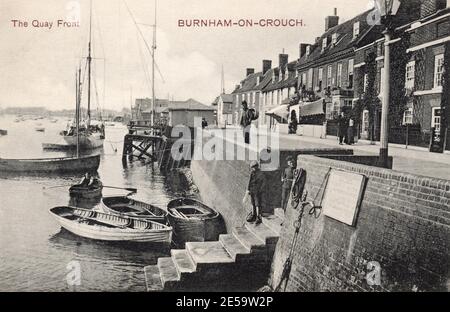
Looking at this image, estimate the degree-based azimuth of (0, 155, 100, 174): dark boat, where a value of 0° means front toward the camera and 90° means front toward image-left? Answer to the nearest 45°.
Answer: approximately 270°

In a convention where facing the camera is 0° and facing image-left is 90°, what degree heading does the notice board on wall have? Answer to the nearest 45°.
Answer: approximately 45°

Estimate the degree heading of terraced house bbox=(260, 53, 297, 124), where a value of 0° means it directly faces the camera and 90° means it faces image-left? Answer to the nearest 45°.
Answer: approximately 45°

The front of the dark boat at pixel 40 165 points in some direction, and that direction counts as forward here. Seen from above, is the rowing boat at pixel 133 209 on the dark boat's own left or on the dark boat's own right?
on the dark boat's own right

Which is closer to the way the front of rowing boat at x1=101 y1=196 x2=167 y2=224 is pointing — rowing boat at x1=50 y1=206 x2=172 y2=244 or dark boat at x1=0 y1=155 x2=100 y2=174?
the rowing boat

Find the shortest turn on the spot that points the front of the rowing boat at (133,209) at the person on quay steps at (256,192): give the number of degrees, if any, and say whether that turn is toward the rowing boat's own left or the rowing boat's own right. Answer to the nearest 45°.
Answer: approximately 45° to the rowing boat's own right

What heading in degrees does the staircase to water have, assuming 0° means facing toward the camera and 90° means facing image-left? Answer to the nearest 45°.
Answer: approximately 90°

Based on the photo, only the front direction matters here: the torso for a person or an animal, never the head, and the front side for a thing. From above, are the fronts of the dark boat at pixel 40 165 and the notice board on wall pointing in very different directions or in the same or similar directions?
very different directions

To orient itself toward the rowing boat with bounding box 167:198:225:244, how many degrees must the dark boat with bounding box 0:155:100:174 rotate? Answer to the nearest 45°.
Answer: approximately 90° to its right
